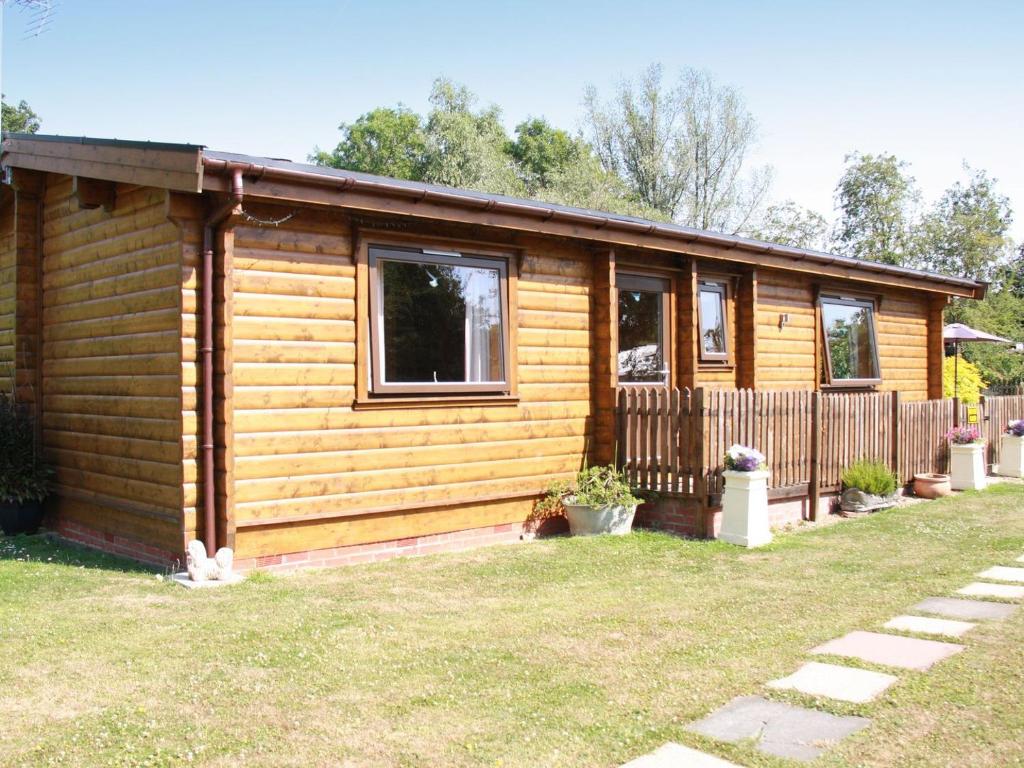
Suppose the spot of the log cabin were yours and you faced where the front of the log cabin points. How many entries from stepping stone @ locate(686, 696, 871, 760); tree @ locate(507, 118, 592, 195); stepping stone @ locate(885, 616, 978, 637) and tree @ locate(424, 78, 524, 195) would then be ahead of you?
2

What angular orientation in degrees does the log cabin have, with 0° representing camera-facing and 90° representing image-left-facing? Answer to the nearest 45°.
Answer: approximately 315°

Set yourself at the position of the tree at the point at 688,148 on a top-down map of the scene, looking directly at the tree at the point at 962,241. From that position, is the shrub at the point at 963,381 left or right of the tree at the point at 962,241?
right

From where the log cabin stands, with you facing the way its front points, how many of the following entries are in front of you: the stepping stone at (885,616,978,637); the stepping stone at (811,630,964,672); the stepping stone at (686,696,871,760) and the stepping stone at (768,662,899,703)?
4

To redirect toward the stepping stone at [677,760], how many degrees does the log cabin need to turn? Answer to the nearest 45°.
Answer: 0° — it already faces it

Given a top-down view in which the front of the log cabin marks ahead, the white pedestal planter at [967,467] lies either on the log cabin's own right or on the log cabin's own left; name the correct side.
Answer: on the log cabin's own left

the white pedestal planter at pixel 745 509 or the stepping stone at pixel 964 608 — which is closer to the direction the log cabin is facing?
the stepping stone

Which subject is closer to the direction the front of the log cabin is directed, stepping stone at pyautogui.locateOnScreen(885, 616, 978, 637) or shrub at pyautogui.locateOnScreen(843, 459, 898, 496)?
the stepping stone

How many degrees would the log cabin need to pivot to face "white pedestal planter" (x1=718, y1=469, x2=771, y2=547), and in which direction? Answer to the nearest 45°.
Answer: approximately 45° to its left

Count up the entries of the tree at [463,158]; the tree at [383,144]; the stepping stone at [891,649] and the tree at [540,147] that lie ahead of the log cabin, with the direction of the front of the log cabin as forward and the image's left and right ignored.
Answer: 1

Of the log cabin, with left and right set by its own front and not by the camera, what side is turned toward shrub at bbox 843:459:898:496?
left

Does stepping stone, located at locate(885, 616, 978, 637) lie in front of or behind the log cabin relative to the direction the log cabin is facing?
in front

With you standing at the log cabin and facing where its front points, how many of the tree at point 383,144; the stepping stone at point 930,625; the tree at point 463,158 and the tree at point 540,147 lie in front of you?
1

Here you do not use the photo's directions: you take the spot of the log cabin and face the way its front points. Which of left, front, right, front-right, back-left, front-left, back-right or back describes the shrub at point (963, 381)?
left

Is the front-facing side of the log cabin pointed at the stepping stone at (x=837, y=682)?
yes

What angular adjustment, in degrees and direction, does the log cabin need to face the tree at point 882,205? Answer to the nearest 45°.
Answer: approximately 90° to its left

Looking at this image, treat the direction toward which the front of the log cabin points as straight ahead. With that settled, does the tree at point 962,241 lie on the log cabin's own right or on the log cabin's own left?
on the log cabin's own left
